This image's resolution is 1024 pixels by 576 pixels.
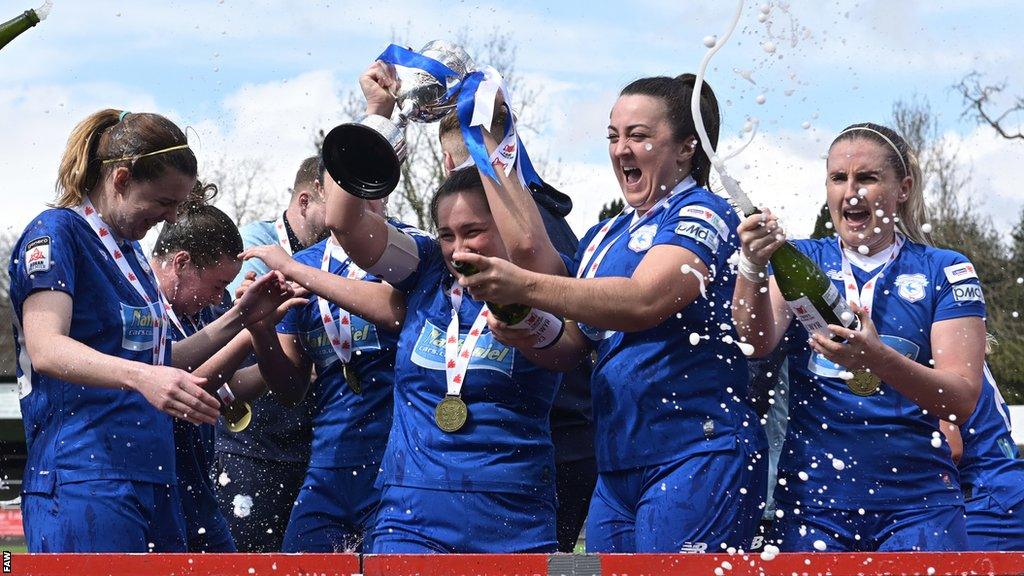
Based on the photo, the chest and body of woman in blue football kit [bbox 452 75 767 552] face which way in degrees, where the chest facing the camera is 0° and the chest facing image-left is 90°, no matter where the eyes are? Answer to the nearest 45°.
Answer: approximately 45°

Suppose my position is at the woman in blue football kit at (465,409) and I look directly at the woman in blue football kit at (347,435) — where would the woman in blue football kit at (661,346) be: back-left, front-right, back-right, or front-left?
back-right

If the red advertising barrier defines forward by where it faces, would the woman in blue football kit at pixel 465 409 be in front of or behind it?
behind

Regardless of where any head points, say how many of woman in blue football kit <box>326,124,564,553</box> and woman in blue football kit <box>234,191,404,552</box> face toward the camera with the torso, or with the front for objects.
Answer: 2

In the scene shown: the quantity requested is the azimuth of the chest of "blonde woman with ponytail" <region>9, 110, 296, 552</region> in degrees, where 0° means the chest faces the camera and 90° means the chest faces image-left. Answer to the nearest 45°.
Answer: approximately 315°

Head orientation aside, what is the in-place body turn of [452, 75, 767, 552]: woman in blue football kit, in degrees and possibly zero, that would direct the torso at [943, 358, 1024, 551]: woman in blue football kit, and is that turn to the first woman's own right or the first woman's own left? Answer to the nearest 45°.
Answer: approximately 180°
